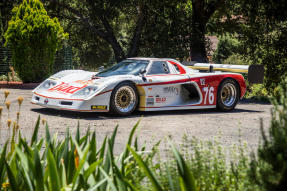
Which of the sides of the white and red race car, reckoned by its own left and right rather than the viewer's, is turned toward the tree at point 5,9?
right

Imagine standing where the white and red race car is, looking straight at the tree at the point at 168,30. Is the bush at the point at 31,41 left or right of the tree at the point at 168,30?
left

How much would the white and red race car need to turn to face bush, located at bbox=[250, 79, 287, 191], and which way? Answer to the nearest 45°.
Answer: approximately 45° to its left

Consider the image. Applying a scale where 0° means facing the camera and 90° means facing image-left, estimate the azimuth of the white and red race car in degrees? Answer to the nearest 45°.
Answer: approximately 45°

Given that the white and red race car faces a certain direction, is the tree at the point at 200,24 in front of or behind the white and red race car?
behind

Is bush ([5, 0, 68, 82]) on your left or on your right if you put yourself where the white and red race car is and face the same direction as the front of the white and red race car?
on your right

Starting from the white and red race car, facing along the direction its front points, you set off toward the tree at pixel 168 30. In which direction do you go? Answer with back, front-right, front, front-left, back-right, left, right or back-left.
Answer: back-right
